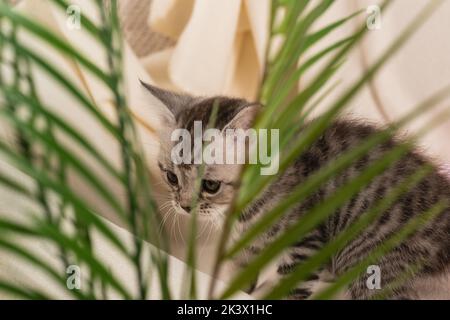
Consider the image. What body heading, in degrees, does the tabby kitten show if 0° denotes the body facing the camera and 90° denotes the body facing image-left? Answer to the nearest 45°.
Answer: approximately 45°
